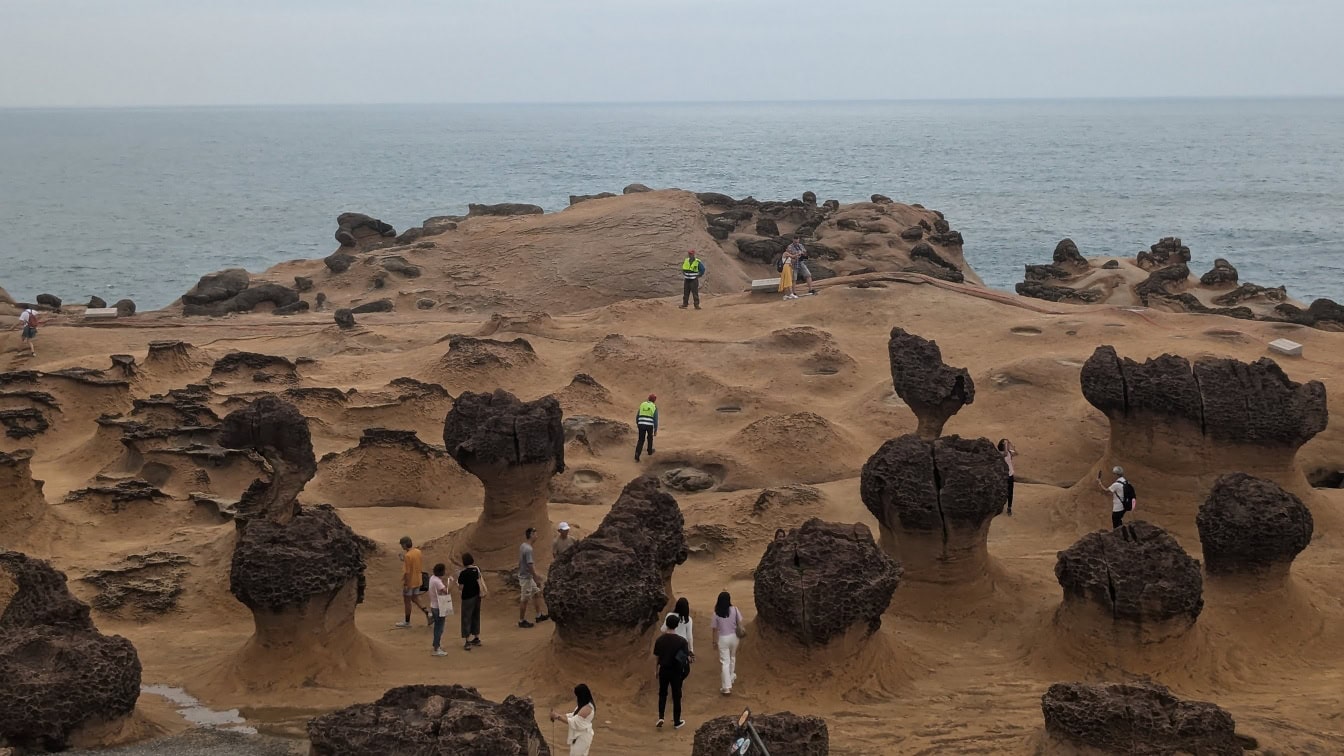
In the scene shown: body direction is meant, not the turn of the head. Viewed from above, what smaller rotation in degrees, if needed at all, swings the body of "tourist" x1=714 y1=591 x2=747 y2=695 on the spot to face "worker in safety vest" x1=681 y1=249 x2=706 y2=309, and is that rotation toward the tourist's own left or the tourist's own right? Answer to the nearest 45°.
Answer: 0° — they already face them

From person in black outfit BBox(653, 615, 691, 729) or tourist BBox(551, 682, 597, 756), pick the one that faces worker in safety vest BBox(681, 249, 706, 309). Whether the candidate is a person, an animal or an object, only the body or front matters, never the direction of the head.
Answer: the person in black outfit

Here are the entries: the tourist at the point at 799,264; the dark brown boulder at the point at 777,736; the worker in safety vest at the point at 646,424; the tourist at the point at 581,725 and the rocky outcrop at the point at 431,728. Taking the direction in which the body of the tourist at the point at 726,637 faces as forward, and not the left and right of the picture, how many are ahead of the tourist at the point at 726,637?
2

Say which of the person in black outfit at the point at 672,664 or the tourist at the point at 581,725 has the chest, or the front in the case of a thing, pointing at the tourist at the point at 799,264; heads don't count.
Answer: the person in black outfit

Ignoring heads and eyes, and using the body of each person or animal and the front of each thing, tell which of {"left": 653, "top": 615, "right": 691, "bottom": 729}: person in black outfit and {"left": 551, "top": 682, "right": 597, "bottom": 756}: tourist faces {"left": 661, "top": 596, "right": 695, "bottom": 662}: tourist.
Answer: the person in black outfit

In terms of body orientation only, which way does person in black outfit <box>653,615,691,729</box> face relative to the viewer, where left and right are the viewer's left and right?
facing away from the viewer

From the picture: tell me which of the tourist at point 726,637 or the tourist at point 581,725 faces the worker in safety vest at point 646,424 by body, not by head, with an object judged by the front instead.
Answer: the tourist at point 726,637

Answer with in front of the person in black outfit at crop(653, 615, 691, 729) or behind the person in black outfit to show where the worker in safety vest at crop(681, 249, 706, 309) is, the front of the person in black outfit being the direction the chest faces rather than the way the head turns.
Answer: in front

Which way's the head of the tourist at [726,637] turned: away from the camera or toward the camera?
away from the camera

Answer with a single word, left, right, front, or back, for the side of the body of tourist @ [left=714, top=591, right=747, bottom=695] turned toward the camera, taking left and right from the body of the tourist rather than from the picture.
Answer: back

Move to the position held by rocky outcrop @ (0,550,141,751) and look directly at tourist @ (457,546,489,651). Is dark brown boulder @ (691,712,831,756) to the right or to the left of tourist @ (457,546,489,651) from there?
right

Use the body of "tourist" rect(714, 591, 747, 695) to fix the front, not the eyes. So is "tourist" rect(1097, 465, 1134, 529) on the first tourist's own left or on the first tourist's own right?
on the first tourist's own right
